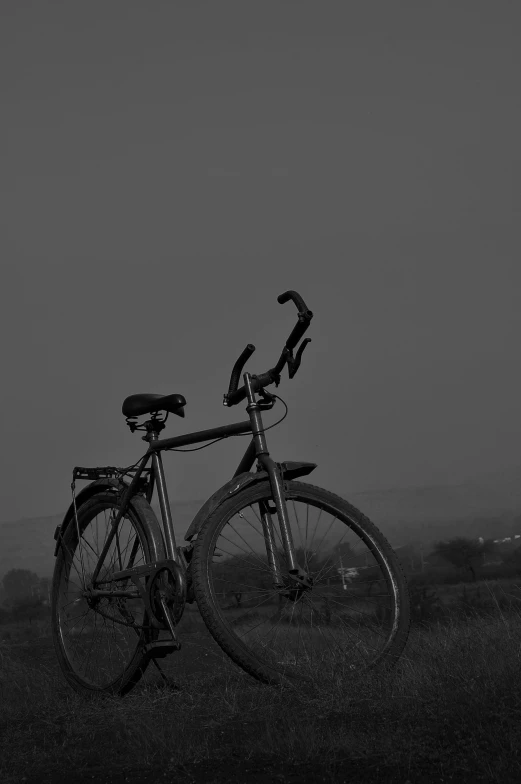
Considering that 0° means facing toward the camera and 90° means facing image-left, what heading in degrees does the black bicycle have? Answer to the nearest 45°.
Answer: approximately 315°
